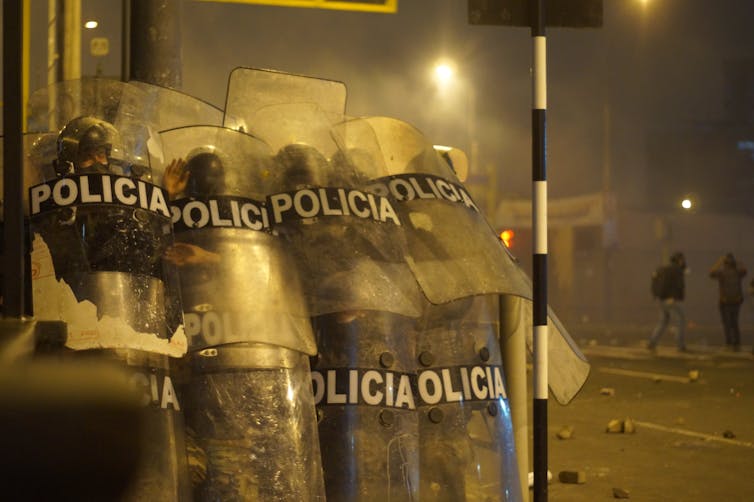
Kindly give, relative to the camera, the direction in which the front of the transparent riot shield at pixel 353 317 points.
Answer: facing the viewer

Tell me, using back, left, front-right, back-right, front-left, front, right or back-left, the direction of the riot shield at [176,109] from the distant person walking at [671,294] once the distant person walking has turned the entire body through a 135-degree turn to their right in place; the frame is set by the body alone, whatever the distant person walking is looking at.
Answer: front-left

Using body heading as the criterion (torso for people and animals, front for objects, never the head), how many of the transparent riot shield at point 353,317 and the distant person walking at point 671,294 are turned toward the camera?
1

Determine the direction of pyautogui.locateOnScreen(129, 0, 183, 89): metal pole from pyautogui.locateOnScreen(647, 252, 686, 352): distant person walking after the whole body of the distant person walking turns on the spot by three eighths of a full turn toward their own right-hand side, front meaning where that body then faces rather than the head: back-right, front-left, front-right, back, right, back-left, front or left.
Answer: front-left

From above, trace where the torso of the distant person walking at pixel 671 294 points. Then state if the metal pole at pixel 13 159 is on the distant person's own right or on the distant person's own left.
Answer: on the distant person's own right
